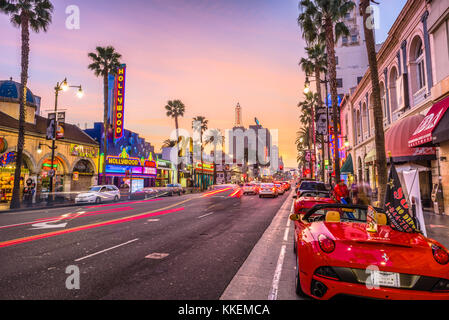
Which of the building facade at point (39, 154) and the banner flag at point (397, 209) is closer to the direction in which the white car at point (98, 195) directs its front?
the banner flag

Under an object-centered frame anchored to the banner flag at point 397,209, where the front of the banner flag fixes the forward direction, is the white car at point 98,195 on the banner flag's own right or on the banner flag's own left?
on the banner flag's own right

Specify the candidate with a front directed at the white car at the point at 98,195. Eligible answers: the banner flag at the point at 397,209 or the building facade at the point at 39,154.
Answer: the building facade

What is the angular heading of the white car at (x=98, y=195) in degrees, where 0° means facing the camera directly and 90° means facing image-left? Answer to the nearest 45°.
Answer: approximately 45°

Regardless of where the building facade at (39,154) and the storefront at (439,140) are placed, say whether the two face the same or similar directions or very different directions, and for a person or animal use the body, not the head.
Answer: very different directions

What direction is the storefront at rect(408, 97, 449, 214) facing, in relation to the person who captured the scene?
facing the viewer and to the left of the viewer

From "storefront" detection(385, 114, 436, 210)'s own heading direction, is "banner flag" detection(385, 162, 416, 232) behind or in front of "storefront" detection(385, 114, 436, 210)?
in front

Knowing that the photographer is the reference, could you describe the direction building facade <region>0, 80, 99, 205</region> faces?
facing the viewer and to the right of the viewer

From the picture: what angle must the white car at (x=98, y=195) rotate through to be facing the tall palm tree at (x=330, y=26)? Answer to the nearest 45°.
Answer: approximately 90° to its left

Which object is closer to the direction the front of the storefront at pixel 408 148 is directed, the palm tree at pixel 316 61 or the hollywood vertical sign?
the hollywood vertical sign

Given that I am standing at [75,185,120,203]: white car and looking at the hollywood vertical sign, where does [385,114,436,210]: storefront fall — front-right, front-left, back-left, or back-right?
back-right

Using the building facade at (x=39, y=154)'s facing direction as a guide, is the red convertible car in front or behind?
in front

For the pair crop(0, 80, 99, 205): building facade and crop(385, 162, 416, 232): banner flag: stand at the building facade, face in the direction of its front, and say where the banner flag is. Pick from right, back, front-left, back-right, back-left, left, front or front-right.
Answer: front-right

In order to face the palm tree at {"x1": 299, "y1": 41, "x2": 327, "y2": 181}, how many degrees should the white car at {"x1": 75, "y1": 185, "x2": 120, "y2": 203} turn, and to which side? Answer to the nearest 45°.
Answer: approximately 135° to its left

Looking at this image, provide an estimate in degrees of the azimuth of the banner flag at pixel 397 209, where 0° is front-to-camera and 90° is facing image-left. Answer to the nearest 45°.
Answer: approximately 0°

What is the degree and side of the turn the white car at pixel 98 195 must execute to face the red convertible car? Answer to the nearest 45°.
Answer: approximately 45° to its left

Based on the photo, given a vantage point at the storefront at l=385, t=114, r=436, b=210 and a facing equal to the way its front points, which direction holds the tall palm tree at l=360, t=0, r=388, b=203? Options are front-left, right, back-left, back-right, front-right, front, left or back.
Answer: front-left
